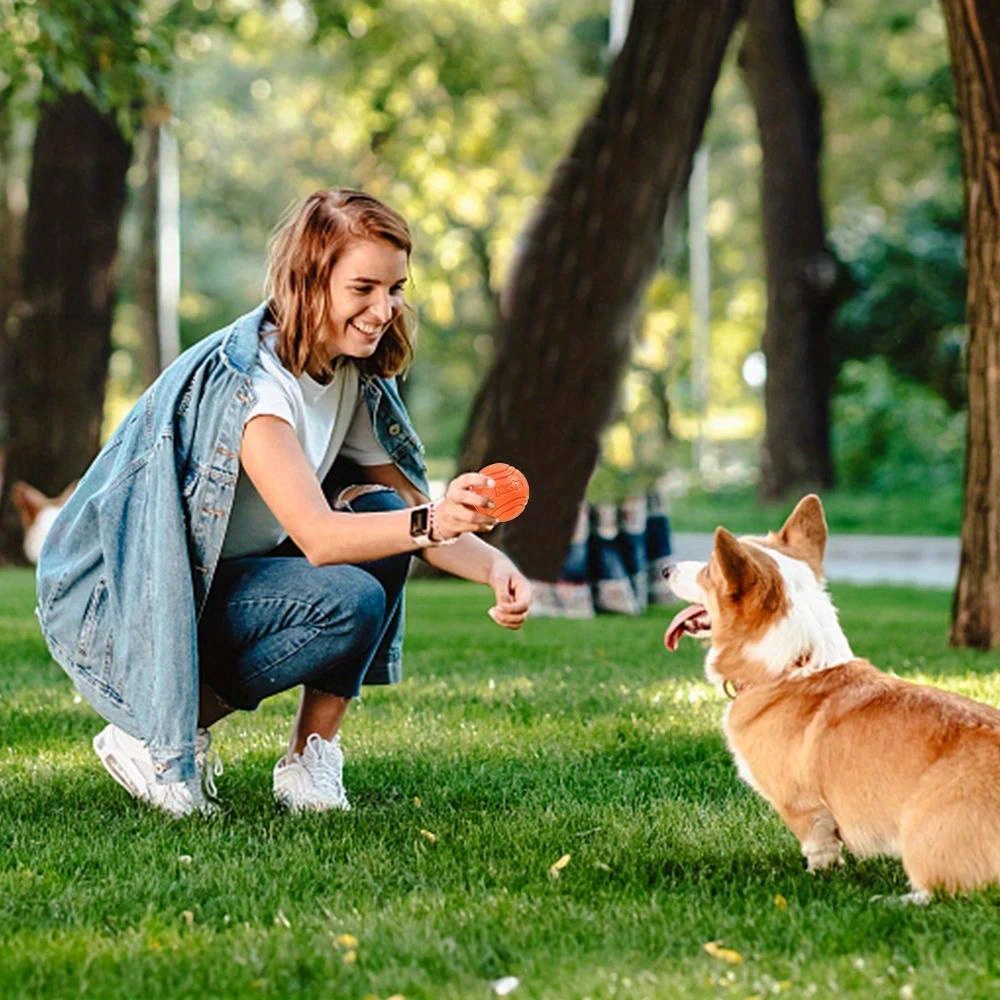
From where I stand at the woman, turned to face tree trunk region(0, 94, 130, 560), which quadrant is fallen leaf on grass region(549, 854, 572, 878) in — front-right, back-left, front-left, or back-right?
back-right

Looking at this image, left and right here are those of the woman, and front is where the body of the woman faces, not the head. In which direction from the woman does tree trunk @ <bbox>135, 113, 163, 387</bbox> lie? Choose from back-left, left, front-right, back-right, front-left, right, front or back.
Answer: back-left

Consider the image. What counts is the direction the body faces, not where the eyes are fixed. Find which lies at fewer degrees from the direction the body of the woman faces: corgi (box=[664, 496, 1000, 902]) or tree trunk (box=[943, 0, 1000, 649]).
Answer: the corgi

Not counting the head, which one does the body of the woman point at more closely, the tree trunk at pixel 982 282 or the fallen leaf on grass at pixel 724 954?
the fallen leaf on grass

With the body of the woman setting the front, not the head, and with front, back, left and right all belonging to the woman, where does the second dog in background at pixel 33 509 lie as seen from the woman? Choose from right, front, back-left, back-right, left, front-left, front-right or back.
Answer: back-left

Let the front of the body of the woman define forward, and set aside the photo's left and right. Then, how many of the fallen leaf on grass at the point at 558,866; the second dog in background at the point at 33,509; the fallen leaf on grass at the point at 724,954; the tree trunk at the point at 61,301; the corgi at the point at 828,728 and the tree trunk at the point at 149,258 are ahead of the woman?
3

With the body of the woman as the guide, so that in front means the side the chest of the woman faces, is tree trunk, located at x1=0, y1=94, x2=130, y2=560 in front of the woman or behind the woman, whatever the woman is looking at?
behind

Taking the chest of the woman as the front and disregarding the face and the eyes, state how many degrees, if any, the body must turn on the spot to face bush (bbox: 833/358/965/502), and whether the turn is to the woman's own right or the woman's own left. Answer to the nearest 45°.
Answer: approximately 90° to the woman's own left

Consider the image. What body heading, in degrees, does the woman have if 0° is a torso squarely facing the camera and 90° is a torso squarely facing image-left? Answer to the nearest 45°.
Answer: approximately 315°

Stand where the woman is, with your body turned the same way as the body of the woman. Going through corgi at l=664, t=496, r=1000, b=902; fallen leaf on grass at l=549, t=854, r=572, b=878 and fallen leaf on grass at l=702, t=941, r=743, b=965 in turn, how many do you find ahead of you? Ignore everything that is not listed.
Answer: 3

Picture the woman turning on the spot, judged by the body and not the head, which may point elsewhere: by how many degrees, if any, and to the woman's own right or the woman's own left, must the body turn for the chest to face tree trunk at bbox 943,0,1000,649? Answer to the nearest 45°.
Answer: approximately 90° to the woman's own left

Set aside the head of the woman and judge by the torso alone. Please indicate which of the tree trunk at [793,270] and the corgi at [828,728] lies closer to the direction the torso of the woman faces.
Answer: the corgi

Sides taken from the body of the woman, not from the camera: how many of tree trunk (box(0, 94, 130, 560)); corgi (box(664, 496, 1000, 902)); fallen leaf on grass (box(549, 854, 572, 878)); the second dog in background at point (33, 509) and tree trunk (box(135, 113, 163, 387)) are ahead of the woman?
2

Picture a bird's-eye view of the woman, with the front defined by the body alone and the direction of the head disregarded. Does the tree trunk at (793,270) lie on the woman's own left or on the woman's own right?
on the woman's own left
